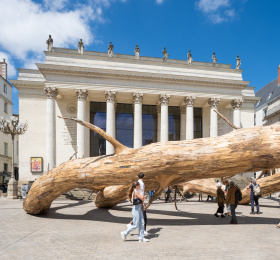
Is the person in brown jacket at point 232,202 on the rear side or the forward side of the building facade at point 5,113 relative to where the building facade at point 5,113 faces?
on the forward side

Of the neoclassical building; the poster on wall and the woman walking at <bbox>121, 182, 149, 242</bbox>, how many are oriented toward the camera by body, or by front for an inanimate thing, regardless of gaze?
2

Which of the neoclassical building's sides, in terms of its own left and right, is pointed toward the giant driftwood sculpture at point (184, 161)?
front

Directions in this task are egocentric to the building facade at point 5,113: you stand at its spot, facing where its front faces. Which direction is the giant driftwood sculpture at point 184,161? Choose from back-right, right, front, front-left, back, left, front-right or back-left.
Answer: front-right
